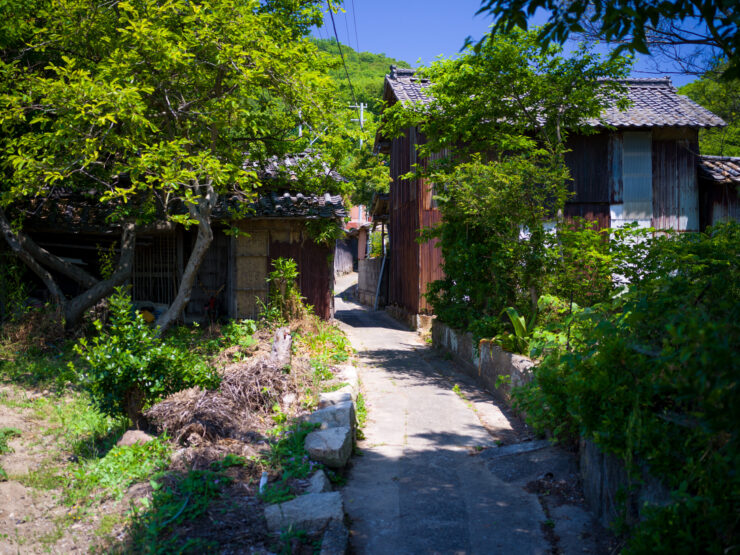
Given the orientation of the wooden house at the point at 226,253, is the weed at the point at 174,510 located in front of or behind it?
in front

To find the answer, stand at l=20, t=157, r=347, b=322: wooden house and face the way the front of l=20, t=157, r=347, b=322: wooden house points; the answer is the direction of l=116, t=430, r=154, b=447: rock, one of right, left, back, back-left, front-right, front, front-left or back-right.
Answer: front

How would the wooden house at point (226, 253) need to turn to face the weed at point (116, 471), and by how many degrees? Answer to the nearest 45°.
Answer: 0° — it already faces it

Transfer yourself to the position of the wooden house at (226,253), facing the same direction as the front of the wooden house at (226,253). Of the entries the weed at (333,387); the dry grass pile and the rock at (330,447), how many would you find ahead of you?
3

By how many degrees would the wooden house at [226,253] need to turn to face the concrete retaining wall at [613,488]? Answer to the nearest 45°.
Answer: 0° — it already faces it

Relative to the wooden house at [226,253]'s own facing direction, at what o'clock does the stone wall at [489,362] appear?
The stone wall is roughly at 11 o'clock from the wooden house.

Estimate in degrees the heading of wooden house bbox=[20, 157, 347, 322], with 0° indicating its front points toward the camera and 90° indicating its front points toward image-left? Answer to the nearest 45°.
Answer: approximately 0°

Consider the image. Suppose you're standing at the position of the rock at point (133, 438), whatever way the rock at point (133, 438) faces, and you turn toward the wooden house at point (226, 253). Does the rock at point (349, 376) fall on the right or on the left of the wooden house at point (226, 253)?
right

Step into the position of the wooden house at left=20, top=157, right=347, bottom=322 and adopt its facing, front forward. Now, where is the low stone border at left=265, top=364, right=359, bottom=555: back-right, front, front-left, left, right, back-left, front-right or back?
front

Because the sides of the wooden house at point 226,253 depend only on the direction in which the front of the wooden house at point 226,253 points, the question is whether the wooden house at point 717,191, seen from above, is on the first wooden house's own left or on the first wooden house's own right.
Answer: on the first wooden house's own left

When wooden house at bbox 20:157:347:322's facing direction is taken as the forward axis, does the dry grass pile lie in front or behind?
in front

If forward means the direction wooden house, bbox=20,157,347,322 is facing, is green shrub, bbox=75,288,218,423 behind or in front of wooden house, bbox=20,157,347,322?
in front

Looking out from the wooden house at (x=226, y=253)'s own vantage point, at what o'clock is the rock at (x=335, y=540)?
The rock is roughly at 12 o'clock from the wooden house.

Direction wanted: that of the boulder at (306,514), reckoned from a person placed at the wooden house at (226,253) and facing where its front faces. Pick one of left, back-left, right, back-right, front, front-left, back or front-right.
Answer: front
